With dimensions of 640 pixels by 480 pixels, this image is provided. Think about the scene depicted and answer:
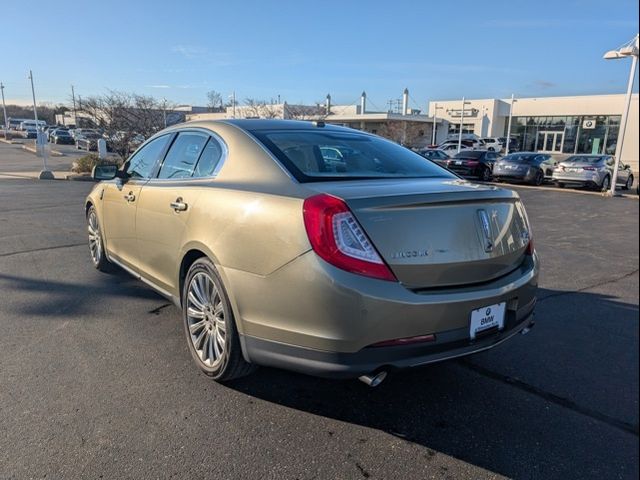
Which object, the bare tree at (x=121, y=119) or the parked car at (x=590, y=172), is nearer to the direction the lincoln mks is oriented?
the bare tree

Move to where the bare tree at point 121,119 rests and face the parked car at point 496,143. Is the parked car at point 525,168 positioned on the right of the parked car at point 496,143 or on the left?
right

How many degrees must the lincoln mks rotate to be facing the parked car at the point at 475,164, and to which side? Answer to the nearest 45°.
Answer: approximately 45° to its right

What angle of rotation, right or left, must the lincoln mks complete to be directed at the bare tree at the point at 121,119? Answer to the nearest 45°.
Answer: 0° — it already faces it

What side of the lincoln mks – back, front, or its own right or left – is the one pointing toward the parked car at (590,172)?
right

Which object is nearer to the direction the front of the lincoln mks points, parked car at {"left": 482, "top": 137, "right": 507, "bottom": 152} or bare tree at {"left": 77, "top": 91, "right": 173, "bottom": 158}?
the bare tree

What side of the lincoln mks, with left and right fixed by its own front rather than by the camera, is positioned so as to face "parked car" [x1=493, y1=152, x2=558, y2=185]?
right

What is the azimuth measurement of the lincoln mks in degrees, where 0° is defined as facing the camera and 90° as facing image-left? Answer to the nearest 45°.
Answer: approximately 135°
